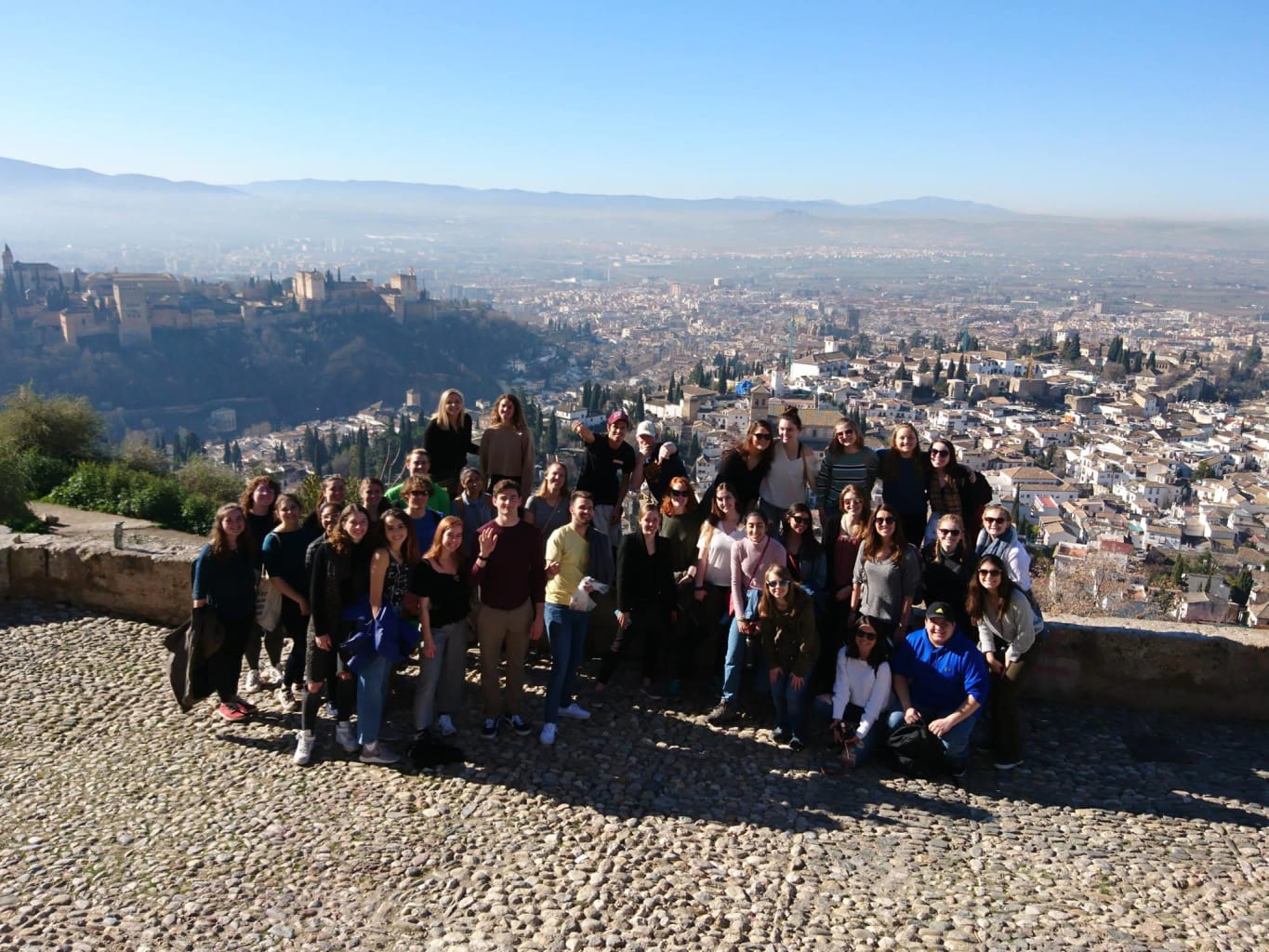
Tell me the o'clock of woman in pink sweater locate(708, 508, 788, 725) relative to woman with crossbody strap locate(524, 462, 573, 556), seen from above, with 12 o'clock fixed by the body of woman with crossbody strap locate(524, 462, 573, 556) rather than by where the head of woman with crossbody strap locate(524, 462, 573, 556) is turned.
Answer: woman in pink sweater locate(708, 508, 788, 725) is roughly at 10 o'clock from woman with crossbody strap locate(524, 462, 573, 556).

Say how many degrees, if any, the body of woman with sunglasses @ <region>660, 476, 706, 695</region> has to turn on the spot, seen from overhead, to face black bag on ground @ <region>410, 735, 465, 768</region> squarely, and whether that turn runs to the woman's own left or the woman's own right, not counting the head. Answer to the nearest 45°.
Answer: approximately 45° to the woman's own right

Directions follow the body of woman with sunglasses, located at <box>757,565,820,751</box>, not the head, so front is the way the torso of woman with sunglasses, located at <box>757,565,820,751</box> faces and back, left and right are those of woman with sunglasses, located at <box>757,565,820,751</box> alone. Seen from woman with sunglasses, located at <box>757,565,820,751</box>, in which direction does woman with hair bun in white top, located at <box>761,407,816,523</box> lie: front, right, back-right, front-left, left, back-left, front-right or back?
back

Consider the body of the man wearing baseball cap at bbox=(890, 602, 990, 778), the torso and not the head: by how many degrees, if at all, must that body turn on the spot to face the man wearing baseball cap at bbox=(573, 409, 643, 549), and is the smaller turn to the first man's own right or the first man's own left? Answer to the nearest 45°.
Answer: approximately 135° to the first man's own right
